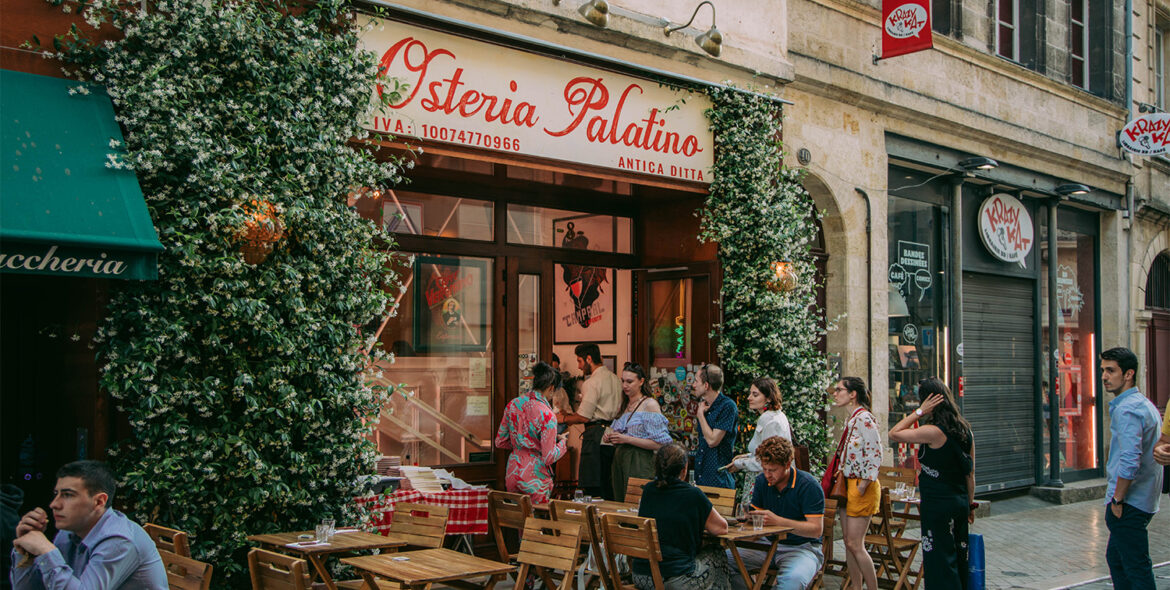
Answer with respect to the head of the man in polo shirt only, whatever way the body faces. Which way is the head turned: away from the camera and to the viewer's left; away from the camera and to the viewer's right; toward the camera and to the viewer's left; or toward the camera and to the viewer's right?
toward the camera and to the viewer's left

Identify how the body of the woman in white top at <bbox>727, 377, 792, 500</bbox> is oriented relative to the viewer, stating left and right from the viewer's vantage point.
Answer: facing to the left of the viewer

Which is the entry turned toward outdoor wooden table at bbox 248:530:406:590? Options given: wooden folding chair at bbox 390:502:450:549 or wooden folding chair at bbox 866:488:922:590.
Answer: wooden folding chair at bbox 390:502:450:549

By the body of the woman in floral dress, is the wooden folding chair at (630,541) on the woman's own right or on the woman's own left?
on the woman's own right

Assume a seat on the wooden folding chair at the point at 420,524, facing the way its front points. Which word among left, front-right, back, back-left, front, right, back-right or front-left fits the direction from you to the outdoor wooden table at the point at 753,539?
back-left

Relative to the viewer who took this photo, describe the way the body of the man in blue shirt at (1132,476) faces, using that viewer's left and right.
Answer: facing to the left of the viewer

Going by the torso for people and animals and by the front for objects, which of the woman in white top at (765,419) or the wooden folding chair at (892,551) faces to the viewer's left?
the woman in white top

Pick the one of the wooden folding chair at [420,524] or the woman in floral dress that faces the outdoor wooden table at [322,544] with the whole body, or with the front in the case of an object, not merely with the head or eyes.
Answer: the wooden folding chair

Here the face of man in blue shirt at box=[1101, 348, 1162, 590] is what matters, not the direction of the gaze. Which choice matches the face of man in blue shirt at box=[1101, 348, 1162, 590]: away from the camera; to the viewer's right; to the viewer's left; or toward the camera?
to the viewer's left

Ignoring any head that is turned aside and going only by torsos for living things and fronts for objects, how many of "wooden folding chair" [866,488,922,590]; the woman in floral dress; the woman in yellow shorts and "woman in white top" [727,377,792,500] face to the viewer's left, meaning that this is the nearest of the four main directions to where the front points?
2

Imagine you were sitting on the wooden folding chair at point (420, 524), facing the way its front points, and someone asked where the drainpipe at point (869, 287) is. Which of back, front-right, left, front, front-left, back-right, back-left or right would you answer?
back
